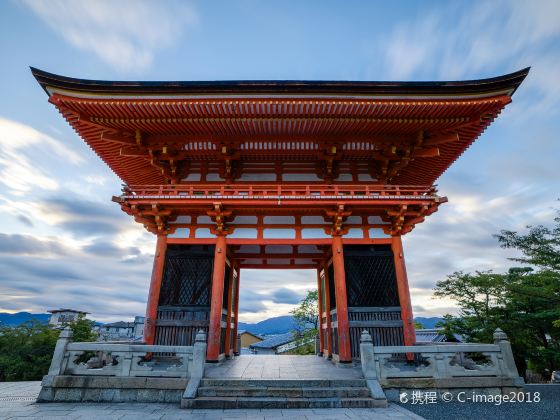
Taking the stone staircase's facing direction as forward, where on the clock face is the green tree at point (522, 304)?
The green tree is roughly at 8 o'clock from the stone staircase.

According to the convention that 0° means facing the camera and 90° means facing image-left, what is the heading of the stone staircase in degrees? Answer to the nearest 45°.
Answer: approximately 0°

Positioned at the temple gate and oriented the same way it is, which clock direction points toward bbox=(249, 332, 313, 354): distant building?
The distant building is roughly at 6 o'clock from the temple gate.

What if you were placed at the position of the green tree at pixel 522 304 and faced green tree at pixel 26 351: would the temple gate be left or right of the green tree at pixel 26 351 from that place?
left

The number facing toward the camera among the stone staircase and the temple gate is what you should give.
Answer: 2

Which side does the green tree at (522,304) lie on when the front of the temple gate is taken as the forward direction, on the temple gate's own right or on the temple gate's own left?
on the temple gate's own left

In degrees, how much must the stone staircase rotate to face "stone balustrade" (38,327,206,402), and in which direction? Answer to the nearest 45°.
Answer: approximately 90° to its right

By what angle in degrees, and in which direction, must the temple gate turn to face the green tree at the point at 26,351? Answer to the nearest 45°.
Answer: approximately 135° to its right
